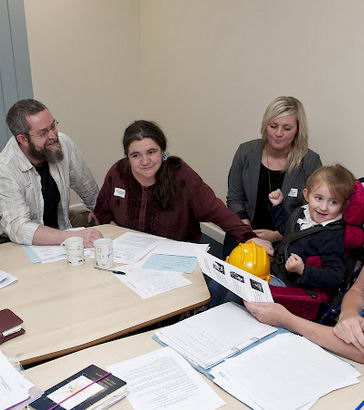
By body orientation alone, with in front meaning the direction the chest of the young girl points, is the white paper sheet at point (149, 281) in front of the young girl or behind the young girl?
in front

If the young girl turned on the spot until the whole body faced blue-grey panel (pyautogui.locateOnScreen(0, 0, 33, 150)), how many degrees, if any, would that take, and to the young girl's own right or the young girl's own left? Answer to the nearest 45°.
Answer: approximately 90° to the young girl's own right

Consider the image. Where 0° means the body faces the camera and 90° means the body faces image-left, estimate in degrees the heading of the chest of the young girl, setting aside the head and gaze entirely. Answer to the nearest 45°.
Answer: approximately 45°

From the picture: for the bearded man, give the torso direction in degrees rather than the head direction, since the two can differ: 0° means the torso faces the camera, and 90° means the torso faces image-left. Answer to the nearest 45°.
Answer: approximately 315°

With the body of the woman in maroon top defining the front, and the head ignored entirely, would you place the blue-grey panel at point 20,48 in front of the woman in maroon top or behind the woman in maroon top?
behind

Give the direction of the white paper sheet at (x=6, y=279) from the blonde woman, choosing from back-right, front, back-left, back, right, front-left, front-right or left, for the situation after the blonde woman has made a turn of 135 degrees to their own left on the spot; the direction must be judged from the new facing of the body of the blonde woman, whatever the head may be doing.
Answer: back

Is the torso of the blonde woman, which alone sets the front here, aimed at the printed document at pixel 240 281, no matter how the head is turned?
yes

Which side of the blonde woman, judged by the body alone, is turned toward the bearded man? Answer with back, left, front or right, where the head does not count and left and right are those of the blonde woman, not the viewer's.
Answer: right

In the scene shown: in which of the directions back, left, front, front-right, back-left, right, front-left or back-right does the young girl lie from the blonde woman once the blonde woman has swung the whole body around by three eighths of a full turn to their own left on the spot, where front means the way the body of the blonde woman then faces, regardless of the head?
back-right

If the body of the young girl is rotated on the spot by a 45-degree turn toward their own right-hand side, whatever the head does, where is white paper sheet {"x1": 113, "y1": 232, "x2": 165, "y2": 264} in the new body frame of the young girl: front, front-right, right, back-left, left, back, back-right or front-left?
front

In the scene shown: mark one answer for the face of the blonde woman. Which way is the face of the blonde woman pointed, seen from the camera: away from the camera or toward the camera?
toward the camera

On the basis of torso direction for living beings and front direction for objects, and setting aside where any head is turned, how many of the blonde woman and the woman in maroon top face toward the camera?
2

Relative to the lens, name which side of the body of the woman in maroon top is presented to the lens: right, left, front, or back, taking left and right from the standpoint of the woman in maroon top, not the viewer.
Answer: front

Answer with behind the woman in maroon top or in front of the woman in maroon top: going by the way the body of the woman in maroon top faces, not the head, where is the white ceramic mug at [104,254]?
in front

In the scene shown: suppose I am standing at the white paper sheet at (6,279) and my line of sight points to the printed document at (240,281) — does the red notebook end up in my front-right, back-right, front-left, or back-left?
front-right

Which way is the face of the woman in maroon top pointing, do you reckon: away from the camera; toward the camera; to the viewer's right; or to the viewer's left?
toward the camera

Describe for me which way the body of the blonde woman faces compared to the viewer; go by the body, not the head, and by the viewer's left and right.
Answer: facing the viewer

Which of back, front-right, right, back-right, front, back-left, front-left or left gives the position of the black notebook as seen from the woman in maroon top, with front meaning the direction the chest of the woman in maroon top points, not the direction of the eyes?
front
